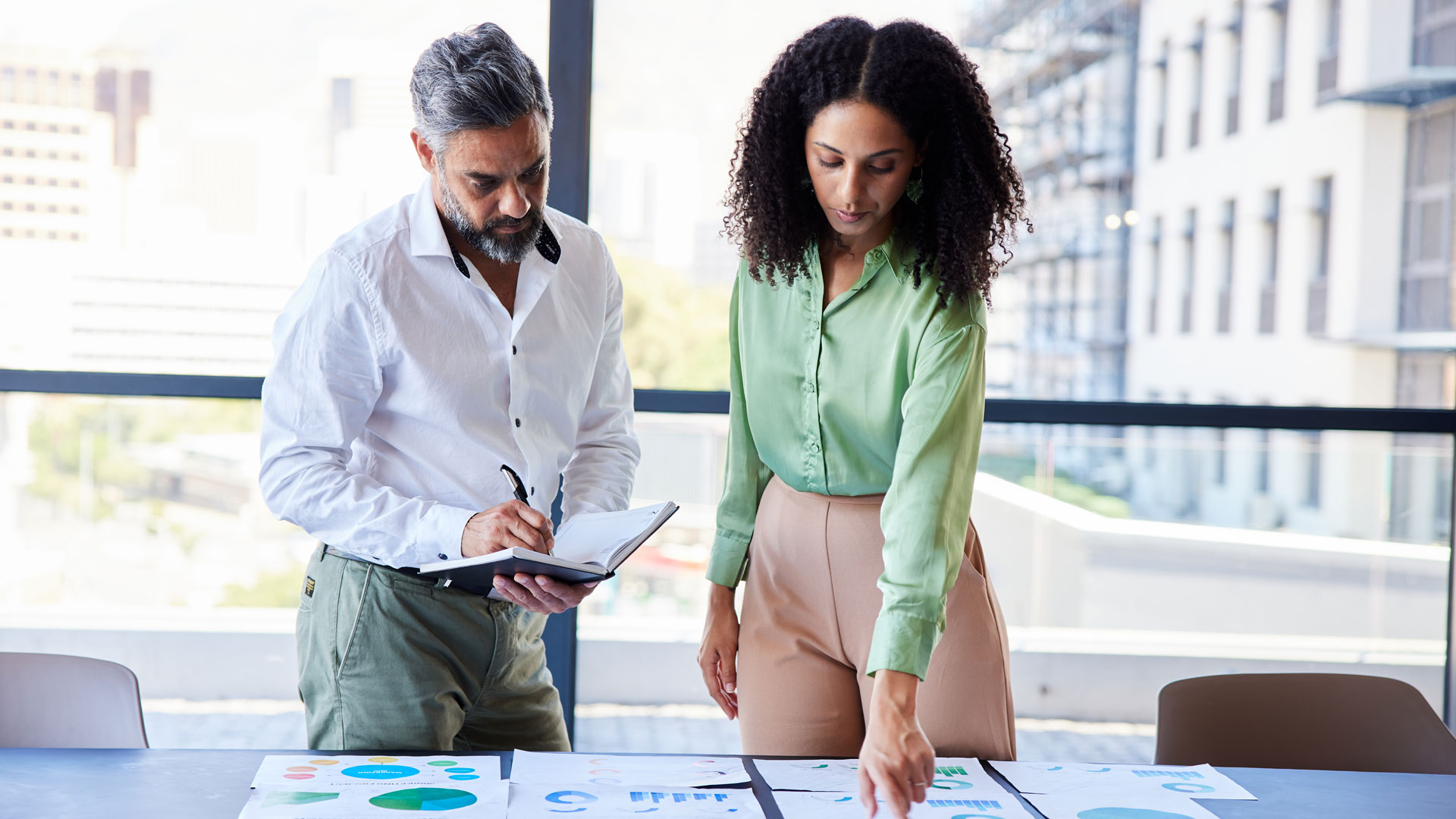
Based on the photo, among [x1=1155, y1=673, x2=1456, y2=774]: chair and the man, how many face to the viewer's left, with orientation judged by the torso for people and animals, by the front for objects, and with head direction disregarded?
0

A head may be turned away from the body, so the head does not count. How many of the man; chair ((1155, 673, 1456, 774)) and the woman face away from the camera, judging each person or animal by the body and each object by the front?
0

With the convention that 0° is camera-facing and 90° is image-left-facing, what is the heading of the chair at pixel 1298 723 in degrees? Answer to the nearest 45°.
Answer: approximately 0°

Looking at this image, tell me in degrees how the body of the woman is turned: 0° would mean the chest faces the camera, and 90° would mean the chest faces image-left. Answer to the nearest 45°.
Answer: approximately 45°

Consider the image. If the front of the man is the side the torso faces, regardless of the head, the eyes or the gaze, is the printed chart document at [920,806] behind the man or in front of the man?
in front

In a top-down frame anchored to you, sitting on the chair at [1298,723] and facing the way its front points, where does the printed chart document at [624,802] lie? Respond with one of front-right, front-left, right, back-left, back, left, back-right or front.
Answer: front-right

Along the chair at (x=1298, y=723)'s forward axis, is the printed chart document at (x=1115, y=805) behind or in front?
in front

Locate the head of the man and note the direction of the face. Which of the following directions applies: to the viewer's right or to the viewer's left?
to the viewer's right

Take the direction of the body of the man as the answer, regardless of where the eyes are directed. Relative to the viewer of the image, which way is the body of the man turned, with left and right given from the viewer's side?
facing the viewer and to the right of the viewer

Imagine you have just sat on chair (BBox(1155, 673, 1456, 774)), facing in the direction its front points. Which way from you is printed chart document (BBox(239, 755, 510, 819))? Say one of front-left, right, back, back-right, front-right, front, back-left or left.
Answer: front-right

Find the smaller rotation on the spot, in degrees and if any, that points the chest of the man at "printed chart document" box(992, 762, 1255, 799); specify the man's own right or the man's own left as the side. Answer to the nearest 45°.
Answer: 0° — they already face it

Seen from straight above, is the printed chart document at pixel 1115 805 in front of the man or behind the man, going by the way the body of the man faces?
in front
